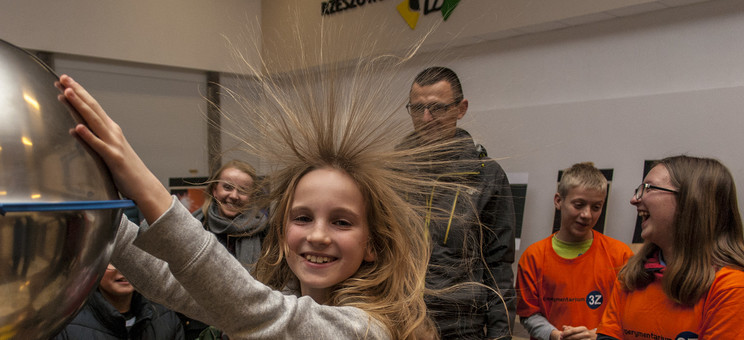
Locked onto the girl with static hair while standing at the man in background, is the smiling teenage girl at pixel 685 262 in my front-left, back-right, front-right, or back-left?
front-left

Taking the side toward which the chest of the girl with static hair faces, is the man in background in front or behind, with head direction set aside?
behind

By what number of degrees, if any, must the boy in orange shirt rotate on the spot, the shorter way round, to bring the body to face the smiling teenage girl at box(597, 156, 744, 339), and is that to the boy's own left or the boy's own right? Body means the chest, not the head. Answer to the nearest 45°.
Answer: approximately 45° to the boy's own left

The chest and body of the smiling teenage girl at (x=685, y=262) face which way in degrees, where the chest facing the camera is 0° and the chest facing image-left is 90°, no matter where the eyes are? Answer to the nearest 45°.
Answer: approximately 45°

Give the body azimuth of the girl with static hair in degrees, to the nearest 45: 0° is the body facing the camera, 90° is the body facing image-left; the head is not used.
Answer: approximately 45°

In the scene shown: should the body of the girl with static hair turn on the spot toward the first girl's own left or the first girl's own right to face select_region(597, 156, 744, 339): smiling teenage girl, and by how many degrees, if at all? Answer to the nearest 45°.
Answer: approximately 135° to the first girl's own left
